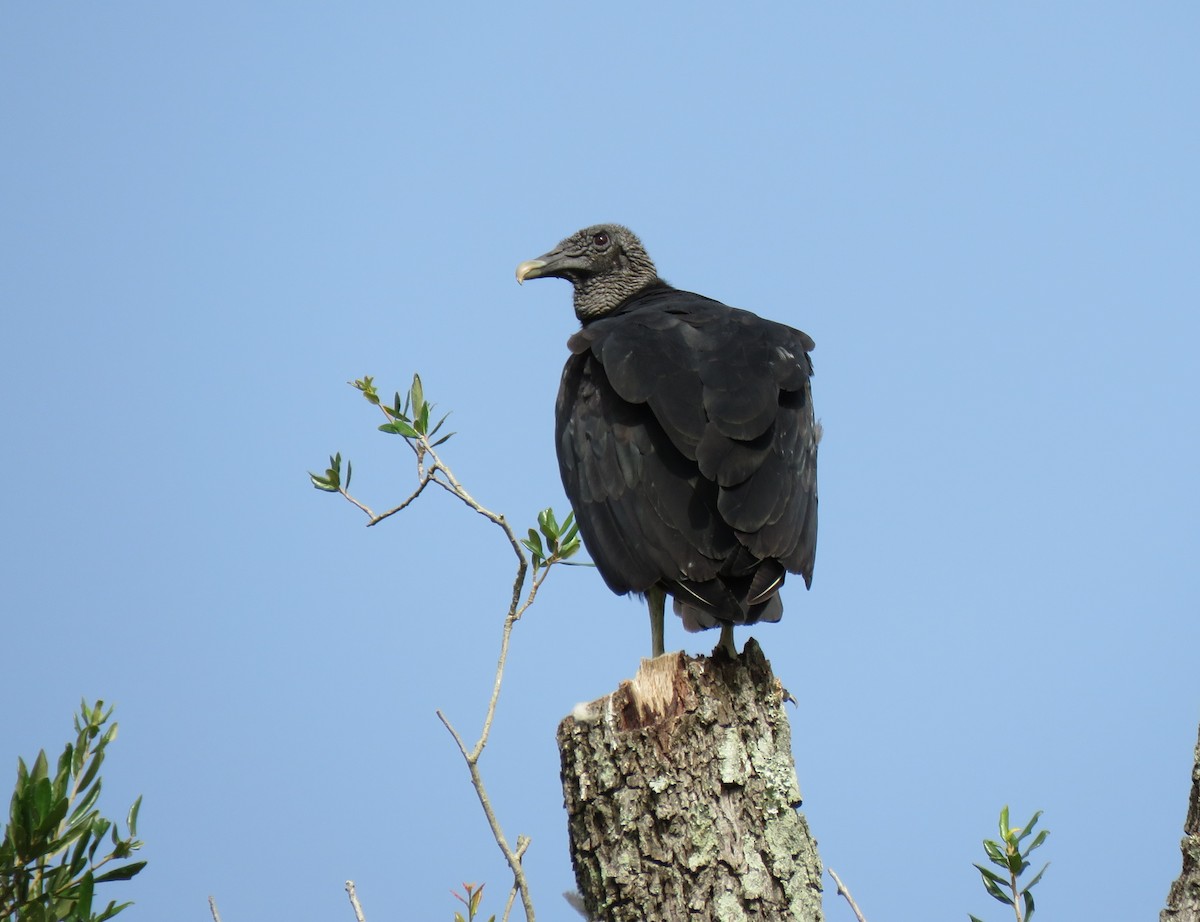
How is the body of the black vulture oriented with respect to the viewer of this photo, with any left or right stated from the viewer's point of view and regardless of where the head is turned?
facing away from the viewer and to the left of the viewer

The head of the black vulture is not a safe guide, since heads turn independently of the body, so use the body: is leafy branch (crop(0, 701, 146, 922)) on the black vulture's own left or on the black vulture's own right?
on the black vulture's own left
